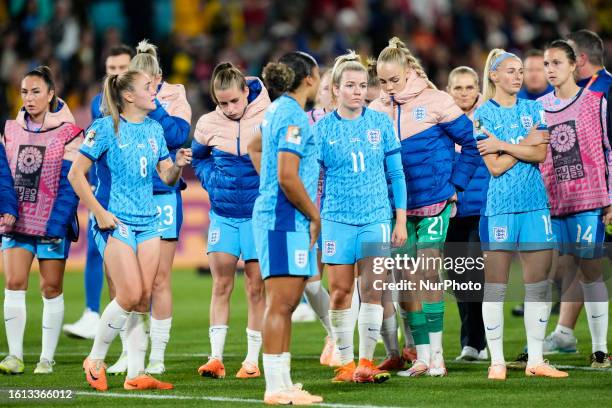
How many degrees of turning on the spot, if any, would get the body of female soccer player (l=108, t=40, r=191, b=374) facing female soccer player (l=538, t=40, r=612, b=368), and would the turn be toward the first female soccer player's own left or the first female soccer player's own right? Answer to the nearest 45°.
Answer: approximately 135° to the first female soccer player's own left

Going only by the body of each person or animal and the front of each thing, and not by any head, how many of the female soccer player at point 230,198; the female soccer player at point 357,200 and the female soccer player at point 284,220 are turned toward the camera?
2

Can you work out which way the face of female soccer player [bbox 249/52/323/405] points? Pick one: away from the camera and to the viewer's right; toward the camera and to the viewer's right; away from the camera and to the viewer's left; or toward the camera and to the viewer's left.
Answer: away from the camera and to the viewer's right

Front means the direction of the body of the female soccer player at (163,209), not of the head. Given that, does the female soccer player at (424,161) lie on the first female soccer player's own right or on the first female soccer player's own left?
on the first female soccer player's own left

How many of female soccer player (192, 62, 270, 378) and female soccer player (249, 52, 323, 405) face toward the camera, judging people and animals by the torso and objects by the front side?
1

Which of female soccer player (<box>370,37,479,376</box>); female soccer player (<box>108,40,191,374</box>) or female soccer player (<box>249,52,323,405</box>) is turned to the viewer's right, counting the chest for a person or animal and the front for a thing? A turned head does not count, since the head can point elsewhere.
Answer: female soccer player (<box>249,52,323,405</box>)

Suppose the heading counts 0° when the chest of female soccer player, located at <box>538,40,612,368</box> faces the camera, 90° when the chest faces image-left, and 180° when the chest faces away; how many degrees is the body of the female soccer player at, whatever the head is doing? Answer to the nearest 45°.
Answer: approximately 45°

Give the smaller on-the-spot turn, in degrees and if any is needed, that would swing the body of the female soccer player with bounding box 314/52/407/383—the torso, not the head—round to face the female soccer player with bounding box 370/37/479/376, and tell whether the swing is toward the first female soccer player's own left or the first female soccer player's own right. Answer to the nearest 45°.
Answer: approximately 135° to the first female soccer player's own left

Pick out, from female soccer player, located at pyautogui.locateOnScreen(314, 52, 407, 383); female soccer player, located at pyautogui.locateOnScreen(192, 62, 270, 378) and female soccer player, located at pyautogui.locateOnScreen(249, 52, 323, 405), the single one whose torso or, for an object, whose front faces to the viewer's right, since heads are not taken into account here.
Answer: female soccer player, located at pyautogui.locateOnScreen(249, 52, 323, 405)
